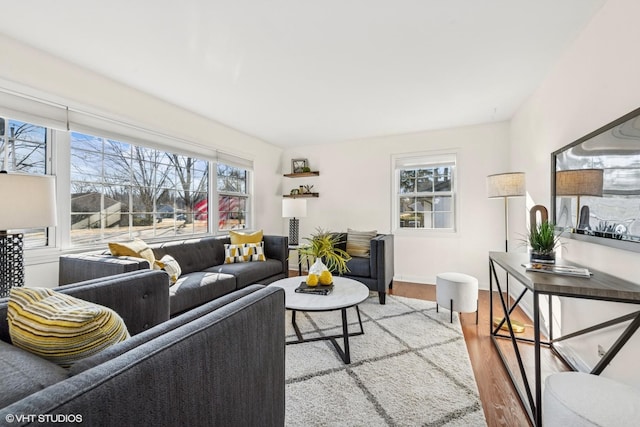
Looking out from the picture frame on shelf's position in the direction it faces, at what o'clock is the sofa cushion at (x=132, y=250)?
The sofa cushion is roughly at 1 o'clock from the picture frame on shelf.

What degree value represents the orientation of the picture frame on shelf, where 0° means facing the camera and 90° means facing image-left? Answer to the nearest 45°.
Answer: approximately 0°

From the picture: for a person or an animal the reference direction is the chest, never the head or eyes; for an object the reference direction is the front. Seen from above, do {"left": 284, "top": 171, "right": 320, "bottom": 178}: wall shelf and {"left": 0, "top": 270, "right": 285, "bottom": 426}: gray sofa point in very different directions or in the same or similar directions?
very different directions

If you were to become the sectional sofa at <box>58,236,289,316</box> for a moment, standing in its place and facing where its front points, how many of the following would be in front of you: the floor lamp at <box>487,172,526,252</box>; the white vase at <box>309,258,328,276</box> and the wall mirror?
3

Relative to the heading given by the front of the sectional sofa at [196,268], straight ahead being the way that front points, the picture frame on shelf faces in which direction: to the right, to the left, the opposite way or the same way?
to the right

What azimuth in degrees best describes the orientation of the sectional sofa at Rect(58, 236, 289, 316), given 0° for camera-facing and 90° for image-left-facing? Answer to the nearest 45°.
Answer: approximately 315°

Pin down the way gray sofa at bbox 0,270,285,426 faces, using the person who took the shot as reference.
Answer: facing away from the viewer and to the right of the viewer

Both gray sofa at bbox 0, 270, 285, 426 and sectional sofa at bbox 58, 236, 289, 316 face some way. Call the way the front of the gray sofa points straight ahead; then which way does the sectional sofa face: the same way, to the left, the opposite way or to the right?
to the right

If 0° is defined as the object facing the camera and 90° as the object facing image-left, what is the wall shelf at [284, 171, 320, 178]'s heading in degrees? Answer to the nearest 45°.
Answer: approximately 0°

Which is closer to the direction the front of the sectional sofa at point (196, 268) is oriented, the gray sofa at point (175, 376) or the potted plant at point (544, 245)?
the potted plant

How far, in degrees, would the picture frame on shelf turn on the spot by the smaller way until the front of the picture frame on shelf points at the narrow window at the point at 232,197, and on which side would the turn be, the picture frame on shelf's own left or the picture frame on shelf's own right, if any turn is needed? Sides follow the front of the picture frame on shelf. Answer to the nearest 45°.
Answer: approximately 45° to the picture frame on shelf's own right
